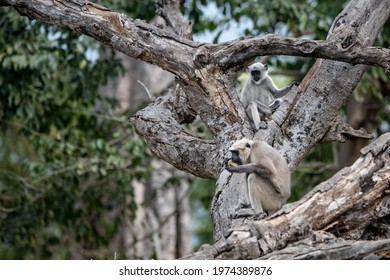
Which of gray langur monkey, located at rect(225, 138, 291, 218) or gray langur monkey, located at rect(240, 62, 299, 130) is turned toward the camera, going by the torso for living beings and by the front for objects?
gray langur monkey, located at rect(240, 62, 299, 130)

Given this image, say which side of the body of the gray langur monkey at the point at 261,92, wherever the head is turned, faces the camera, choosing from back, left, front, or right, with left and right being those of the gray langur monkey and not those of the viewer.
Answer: front

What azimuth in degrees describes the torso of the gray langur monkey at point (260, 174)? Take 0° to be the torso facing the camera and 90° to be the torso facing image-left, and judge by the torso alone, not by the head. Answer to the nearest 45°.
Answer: approximately 90°

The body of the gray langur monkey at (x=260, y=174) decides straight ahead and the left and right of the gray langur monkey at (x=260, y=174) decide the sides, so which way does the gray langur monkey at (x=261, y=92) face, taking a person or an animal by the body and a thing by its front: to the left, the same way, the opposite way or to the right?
to the left

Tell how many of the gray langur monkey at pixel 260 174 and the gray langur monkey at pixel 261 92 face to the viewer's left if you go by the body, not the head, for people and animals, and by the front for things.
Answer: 1
